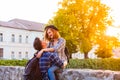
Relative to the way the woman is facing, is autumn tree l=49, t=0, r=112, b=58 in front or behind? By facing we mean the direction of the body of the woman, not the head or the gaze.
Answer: behind

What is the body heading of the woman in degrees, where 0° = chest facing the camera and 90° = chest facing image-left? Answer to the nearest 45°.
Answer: approximately 45°
